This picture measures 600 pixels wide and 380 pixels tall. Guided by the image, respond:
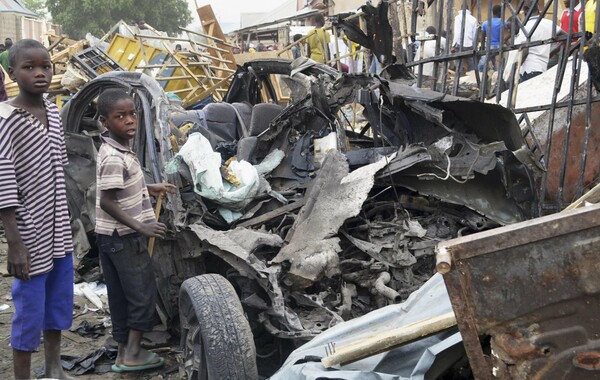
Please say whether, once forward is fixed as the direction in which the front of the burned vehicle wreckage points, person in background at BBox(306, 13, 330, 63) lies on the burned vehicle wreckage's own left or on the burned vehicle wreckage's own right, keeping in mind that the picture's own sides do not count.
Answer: on the burned vehicle wreckage's own left

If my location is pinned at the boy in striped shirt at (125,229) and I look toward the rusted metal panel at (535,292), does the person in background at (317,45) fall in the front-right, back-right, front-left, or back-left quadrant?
back-left

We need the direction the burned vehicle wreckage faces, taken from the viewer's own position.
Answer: facing the viewer and to the right of the viewer

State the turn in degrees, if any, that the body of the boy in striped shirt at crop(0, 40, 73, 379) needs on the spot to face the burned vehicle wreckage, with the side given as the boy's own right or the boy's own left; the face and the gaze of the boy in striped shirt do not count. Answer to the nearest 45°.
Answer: approximately 45° to the boy's own left

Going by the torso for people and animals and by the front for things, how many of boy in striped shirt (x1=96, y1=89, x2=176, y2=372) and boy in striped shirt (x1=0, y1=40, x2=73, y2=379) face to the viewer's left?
0

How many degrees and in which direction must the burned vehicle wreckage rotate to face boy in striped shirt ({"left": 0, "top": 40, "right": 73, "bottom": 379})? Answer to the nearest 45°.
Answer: approximately 135° to its right

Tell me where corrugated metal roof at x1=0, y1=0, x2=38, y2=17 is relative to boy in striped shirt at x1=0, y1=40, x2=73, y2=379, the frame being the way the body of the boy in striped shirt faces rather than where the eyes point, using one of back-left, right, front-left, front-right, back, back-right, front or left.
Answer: back-left

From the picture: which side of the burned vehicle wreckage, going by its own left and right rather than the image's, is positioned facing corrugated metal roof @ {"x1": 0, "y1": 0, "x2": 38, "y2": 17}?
back

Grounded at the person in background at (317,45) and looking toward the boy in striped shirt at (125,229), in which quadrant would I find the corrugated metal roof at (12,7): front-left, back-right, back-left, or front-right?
back-right
